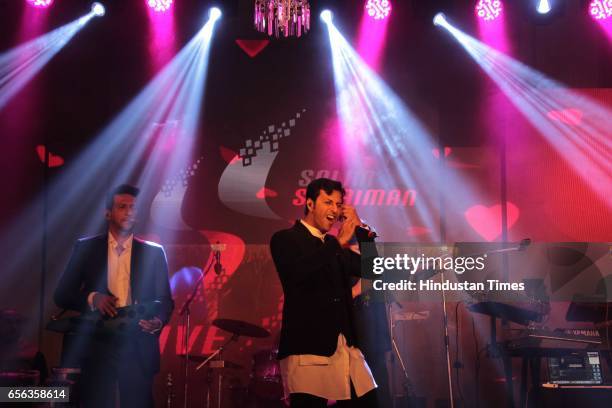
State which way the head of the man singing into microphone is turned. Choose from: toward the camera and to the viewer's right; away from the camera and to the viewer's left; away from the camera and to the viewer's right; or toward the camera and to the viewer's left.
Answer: toward the camera and to the viewer's right

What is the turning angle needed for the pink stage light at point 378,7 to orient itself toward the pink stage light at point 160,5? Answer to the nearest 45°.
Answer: approximately 90° to its right

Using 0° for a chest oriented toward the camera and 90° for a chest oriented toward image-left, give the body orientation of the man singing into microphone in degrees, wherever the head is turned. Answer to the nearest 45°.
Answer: approximately 315°

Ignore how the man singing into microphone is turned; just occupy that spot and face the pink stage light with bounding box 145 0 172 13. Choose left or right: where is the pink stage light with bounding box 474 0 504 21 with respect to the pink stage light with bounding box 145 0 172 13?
right

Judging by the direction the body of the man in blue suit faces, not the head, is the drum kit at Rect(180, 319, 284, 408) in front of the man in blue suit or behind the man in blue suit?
behind

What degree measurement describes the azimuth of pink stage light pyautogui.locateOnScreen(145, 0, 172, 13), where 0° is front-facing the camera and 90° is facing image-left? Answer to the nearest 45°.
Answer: approximately 0°

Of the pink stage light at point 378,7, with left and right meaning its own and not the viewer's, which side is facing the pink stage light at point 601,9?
left

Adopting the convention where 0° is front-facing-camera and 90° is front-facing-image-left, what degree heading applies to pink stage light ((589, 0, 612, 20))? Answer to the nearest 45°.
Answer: approximately 0°
